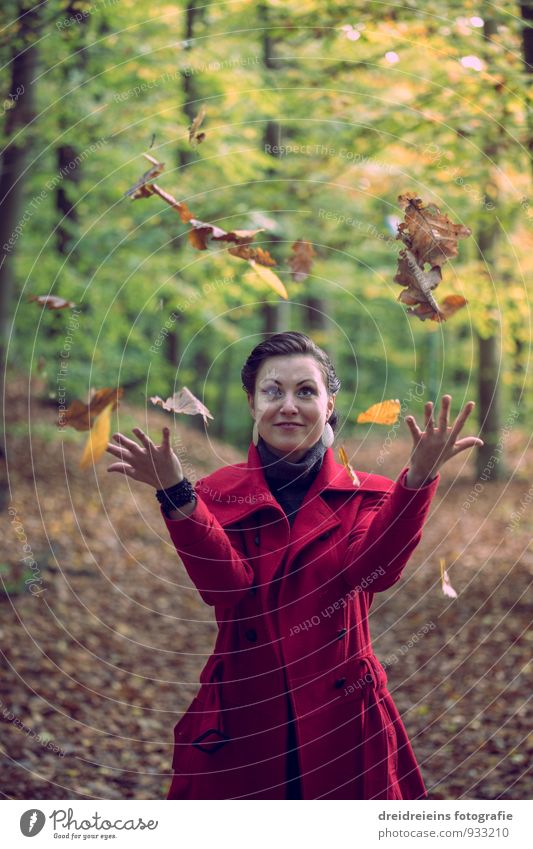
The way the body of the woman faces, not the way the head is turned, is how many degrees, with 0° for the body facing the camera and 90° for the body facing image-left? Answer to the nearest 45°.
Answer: approximately 0°

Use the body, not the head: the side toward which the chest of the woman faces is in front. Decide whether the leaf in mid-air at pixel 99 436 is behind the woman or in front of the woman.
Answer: in front
